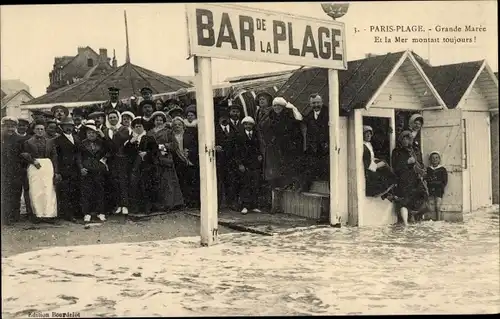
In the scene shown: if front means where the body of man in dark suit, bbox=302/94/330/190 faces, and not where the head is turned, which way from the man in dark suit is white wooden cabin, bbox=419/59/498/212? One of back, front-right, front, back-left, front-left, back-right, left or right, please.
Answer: back-left

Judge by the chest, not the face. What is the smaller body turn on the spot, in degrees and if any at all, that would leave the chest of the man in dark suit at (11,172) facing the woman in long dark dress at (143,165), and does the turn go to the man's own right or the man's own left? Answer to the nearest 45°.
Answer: approximately 90° to the man's own left

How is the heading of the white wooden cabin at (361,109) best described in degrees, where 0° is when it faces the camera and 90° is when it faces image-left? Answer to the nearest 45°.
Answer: approximately 315°

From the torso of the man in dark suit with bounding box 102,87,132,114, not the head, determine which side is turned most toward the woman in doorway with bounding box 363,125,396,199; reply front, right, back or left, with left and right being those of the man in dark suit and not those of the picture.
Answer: left

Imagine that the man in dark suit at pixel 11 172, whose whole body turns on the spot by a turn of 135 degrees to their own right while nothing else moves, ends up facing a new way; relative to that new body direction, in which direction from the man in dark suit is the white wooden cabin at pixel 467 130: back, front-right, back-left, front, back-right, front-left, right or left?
back-right

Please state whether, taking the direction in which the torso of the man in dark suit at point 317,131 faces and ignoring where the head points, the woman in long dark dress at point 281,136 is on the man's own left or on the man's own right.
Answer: on the man's own right

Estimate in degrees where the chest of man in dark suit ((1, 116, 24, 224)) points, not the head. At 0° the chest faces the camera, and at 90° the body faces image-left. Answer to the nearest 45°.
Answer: approximately 0°

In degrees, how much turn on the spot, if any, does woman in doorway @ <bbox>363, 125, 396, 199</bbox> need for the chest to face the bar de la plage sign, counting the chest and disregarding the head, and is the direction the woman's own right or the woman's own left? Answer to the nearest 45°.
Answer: approximately 90° to the woman's own right

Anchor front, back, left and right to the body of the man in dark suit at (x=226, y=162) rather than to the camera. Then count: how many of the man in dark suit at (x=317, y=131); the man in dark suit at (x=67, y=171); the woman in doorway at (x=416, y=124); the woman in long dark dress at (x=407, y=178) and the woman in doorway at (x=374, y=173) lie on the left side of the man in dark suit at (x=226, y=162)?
4

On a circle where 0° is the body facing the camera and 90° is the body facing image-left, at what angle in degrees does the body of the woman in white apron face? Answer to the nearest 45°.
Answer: approximately 0°

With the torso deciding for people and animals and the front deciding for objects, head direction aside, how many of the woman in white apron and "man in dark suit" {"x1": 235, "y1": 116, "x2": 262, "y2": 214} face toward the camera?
2

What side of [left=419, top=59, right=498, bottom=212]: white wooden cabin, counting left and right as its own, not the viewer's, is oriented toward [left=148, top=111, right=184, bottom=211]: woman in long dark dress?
right

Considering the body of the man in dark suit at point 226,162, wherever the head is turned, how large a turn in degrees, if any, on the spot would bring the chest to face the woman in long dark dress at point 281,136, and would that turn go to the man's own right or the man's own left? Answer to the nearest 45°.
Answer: approximately 90° to the man's own left
